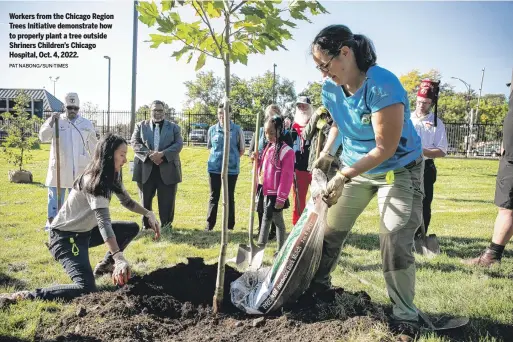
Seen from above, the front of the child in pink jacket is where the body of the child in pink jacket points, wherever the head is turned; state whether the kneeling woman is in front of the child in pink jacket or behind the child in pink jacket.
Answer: in front

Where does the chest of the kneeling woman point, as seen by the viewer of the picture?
to the viewer's right

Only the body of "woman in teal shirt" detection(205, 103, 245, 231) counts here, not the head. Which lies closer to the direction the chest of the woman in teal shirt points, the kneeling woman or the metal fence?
the kneeling woman

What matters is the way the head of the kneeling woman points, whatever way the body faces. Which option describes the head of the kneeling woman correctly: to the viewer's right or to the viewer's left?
to the viewer's right

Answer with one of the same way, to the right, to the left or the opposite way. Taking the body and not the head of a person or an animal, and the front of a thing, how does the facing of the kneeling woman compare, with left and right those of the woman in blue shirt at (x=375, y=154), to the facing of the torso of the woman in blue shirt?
the opposite way

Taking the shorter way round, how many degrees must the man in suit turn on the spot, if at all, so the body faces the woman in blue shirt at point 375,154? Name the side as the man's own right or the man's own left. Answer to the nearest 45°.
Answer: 0° — they already face them

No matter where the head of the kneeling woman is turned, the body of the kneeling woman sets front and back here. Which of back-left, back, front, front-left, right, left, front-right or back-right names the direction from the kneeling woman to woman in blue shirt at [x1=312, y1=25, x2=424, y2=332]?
front-right

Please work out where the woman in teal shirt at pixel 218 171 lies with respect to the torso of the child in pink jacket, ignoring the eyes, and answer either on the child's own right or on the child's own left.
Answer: on the child's own right

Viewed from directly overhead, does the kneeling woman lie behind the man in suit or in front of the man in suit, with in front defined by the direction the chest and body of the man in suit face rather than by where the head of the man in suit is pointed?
in front

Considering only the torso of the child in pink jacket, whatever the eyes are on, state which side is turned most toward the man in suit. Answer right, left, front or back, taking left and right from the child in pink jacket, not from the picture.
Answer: right

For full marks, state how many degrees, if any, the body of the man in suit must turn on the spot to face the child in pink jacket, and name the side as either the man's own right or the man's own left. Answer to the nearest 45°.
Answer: approximately 45° to the man's own left
